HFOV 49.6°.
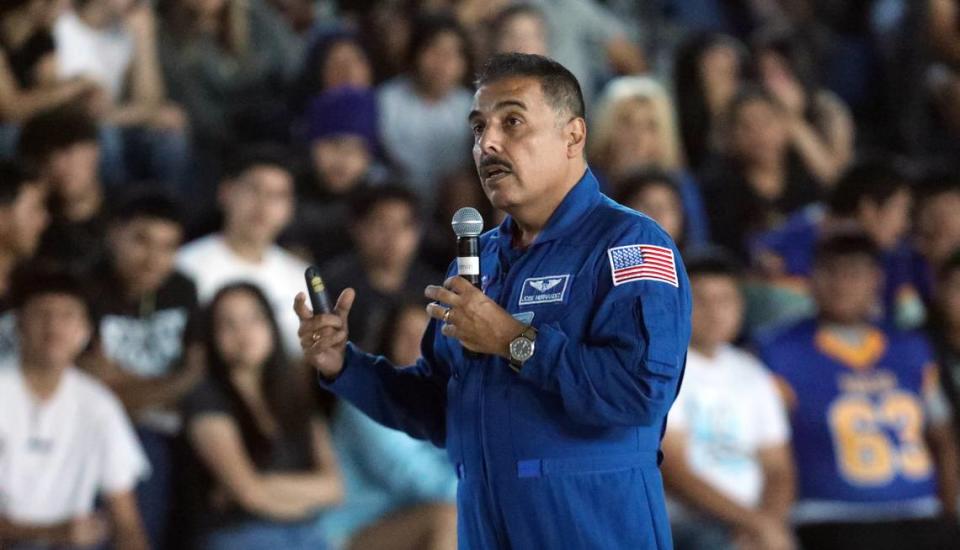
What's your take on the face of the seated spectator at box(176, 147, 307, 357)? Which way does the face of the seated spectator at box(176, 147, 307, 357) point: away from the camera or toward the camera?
toward the camera

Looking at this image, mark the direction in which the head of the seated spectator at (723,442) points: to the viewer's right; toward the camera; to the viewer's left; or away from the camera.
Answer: toward the camera

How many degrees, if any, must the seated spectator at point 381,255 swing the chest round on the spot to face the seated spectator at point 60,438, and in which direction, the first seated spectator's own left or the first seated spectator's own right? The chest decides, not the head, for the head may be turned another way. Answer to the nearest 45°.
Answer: approximately 45° to the first seated spectator's own right

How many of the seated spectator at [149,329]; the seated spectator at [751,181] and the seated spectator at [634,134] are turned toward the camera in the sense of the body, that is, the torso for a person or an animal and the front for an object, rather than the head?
3

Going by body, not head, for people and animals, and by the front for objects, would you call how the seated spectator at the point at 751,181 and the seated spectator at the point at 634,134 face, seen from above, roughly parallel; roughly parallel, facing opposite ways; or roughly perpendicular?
roughly parallel

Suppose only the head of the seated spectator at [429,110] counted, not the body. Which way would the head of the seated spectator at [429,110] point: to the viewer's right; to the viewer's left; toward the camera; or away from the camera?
toward the camera

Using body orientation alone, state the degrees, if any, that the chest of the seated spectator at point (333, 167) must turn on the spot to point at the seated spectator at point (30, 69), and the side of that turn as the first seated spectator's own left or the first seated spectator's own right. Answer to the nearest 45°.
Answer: approximately 90° to the first seated spectator's own right

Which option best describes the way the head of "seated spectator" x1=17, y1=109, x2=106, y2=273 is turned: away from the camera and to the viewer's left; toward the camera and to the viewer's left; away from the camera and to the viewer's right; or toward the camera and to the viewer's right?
toward the camera and to the viewer's right

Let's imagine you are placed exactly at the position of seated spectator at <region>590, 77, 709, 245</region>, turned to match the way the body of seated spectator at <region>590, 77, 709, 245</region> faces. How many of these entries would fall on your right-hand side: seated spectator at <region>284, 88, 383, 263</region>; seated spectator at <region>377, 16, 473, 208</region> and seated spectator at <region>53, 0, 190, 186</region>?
3

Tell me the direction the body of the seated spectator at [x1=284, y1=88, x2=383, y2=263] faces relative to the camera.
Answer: toward the camera

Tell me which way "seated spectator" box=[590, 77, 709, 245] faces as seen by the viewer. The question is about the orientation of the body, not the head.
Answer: toward the camera

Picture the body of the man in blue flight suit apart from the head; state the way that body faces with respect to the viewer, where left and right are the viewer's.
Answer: facing the viewer and to the left of the viewer

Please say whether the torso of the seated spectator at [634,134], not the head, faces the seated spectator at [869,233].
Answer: no

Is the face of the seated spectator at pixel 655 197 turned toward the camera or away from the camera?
toward the camera

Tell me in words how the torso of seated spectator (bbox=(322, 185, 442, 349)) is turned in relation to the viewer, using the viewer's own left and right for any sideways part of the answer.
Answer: facing the viewer

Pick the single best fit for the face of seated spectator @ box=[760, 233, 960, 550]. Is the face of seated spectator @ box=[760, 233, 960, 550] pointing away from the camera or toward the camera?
toward the camera

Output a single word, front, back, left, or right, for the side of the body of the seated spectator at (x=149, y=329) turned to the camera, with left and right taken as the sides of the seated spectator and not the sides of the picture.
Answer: front
